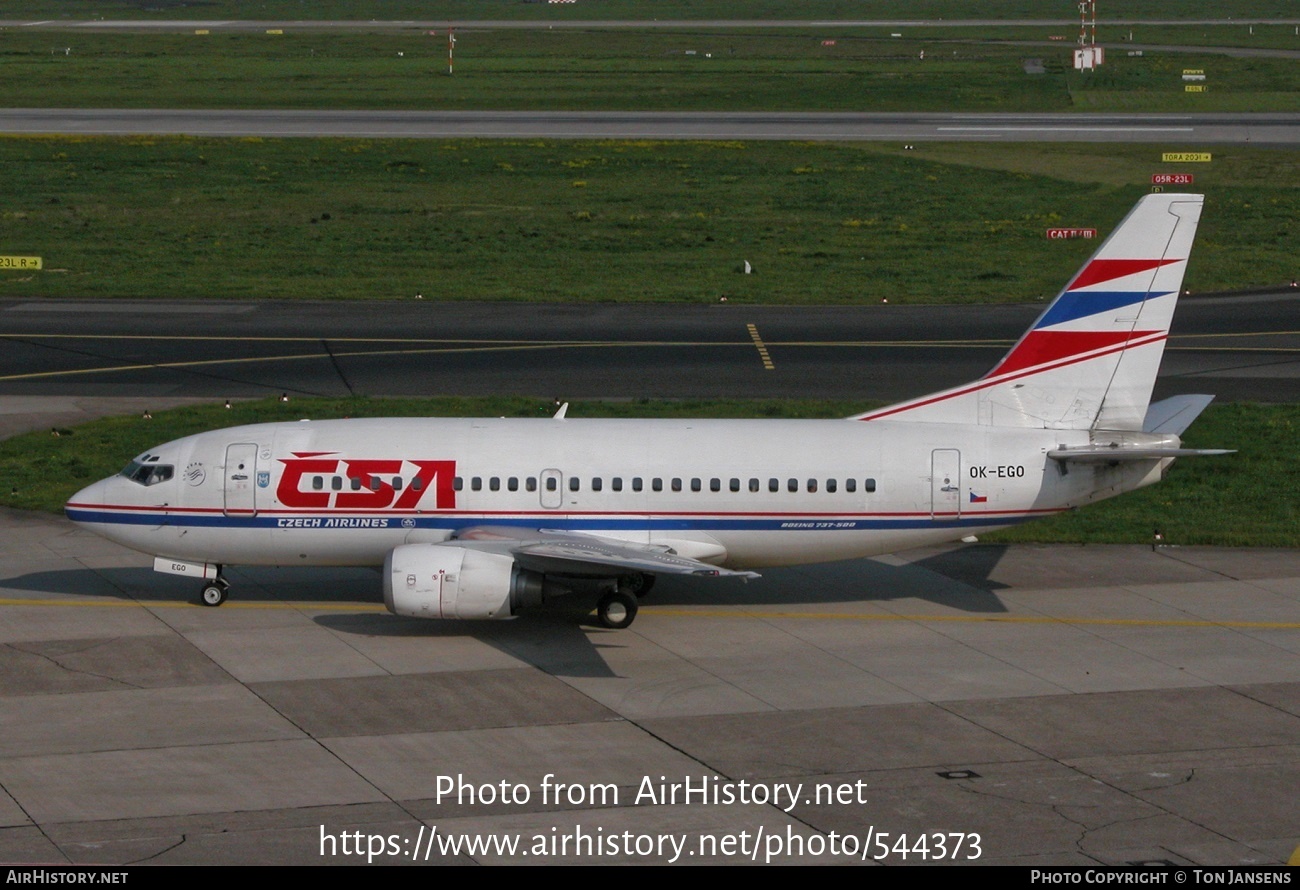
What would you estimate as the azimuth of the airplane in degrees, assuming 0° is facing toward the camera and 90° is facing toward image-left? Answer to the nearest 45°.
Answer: approximately 90°
